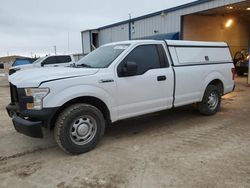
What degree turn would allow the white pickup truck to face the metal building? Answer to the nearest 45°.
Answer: approximately 135° to its right

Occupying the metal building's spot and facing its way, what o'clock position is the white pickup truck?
The white pickup truck is roughly at 11 o'clock from the metal building.

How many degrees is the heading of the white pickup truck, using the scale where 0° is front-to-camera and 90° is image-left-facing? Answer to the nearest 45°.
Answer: approximately 45°

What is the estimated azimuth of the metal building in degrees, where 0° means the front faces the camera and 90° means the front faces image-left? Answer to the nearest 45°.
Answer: approximately 45°
